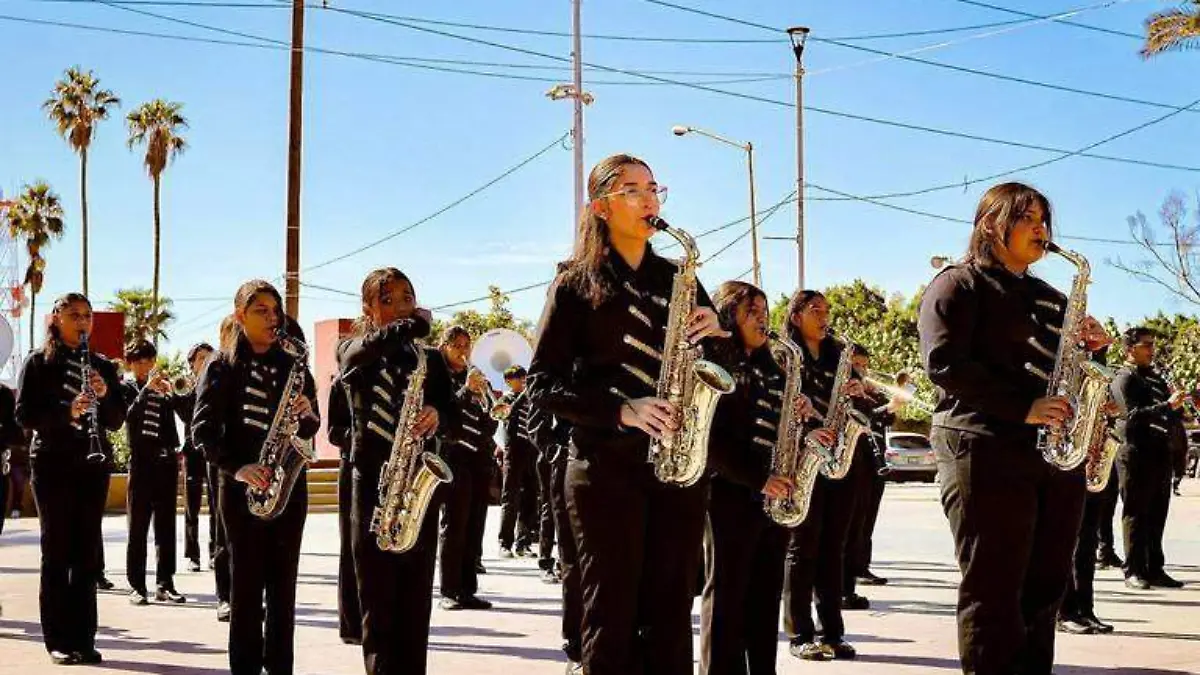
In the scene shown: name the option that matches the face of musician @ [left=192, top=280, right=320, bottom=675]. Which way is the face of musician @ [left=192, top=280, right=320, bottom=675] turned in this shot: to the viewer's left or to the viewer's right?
to the viewer's right

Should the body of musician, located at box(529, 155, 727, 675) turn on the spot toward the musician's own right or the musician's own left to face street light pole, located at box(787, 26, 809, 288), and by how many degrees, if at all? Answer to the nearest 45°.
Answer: approximately 135° to the musician's own left

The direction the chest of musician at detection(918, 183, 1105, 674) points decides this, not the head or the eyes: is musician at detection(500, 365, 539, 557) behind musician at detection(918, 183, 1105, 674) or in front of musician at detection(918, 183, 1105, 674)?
behind

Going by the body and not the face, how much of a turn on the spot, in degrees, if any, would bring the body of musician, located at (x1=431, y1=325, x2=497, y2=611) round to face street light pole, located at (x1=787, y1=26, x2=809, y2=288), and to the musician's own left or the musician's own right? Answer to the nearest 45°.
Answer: approximately 135° to the musician's own left

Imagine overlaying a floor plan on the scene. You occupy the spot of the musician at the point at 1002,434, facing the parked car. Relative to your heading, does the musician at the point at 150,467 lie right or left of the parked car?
left

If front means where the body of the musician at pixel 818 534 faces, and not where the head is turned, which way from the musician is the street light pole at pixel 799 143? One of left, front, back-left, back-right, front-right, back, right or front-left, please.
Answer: back-left

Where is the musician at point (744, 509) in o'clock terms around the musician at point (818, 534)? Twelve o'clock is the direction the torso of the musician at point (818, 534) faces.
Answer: the musician at point (744, 509) is roughly at 2 o'clock from the musician at point (818, 534).

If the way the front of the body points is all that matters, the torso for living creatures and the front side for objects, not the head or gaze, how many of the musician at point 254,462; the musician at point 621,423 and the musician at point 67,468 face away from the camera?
0

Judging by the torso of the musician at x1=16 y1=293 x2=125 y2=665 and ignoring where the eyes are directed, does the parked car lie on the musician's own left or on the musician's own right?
on the musician's own left

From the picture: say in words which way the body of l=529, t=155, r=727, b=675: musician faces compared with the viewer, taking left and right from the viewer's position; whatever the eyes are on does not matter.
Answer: facing the viewer and to the right of the viewer

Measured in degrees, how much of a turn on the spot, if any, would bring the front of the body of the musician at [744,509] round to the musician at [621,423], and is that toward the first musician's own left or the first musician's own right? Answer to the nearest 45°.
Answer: approximately 45° to the first musician's own right

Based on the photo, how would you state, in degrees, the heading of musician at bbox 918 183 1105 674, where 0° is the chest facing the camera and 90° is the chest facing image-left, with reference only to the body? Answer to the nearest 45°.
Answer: approximately 315°

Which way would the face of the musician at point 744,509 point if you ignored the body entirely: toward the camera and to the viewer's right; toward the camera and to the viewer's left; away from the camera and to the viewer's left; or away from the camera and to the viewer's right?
toward the camera and to the viewer's right
